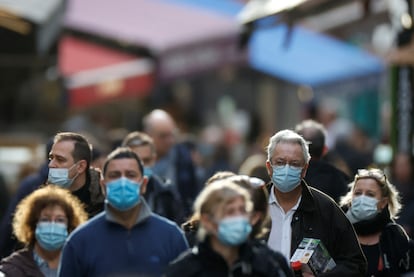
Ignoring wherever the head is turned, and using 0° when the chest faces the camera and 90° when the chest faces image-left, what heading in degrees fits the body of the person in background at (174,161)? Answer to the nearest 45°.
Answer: approximately 0°

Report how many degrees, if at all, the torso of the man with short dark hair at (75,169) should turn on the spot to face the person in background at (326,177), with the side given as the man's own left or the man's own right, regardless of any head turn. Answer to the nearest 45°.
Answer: approximately 135° to the man's own left

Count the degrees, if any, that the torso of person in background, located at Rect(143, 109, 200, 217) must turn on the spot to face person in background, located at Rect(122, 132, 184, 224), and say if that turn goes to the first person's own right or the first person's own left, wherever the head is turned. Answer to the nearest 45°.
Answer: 0° — they already face them
